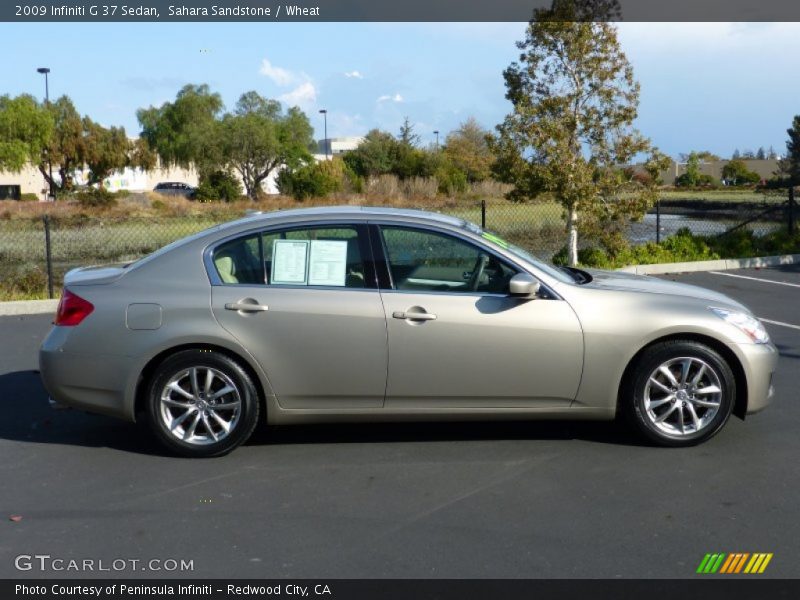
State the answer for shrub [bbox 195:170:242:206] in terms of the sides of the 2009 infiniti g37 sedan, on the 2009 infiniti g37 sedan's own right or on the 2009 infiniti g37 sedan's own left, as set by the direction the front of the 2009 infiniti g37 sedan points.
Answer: on the 2009 infiniti g37 sedan's own left

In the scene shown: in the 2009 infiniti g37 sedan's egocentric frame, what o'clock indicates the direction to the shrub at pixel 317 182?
The shrub is roughly at 9 o'clock from the 2009 infiniti g37 sedan.

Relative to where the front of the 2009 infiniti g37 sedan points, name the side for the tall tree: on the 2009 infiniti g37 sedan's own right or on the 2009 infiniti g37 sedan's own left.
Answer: on the 2009 infiniti g37 sedan's own left

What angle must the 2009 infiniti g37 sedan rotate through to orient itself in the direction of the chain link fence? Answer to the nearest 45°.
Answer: approximately 90° to its left

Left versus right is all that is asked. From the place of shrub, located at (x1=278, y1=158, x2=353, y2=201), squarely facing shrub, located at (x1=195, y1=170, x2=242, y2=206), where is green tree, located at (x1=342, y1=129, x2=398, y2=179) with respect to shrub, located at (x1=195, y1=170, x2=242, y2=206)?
right

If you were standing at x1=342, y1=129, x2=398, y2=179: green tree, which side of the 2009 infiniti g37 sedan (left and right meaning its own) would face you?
left

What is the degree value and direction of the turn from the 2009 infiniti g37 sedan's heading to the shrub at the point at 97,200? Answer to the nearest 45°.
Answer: approximately 90° to its left

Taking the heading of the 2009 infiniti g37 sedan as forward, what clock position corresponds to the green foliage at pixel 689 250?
The green foliage is roughly at 10 o'clock from the 2009 infiniti g37 sedan.

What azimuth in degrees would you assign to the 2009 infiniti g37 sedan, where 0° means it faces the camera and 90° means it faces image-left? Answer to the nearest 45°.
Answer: approximately 270°

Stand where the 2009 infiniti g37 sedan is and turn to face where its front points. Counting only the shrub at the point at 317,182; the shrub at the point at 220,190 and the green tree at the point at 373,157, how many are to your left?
3

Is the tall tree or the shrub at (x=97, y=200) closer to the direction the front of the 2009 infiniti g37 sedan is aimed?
the tall tree
